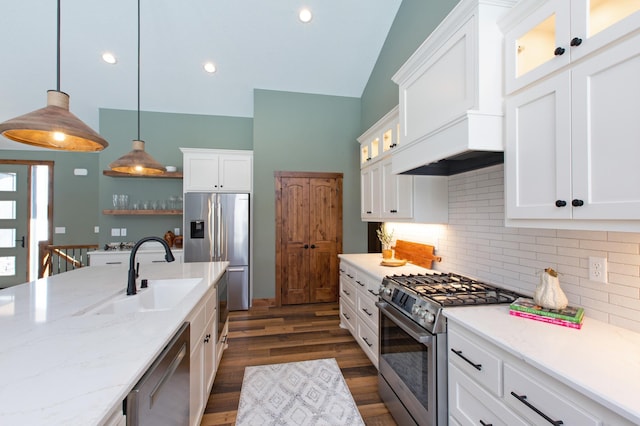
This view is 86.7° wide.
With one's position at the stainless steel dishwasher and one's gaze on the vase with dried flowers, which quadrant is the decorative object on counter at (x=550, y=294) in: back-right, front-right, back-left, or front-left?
front-right

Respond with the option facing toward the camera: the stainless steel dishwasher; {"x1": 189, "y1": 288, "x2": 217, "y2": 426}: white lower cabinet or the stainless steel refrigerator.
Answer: the stainless steel refrigerator

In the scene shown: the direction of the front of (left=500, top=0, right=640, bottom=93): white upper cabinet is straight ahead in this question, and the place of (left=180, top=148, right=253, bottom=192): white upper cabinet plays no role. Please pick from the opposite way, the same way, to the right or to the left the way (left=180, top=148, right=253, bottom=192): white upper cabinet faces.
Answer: to the left

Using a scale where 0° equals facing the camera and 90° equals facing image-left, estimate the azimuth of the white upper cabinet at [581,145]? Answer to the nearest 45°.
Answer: approximately 45°

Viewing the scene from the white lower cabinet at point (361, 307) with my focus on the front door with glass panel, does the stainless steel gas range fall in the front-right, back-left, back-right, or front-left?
back-left

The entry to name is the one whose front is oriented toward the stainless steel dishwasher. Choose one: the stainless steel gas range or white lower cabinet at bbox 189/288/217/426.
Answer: the stainless steel gas range

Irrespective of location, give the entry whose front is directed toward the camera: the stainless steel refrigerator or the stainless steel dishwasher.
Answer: the stainless steel refrigerator

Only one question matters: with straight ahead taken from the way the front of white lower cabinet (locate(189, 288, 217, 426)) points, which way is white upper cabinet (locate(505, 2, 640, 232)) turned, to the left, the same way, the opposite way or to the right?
the opposite way

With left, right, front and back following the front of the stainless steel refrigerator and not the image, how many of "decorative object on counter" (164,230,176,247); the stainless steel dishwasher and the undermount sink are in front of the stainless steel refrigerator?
2

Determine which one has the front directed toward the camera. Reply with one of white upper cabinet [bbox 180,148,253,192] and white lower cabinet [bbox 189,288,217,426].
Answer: the white upper cabinet

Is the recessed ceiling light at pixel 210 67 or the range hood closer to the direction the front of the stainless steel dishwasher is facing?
the range hood

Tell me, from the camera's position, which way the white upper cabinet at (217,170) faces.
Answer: facing the viewer

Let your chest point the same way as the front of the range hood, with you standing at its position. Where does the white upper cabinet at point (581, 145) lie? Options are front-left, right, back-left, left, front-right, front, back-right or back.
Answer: left

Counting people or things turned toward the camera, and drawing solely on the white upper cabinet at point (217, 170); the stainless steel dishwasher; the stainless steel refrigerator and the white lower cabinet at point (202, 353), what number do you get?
2

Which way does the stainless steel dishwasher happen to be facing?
to the viewer's right

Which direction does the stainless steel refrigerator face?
toward the camera

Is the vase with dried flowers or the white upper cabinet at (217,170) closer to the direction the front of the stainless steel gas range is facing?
the white upper cabinet
